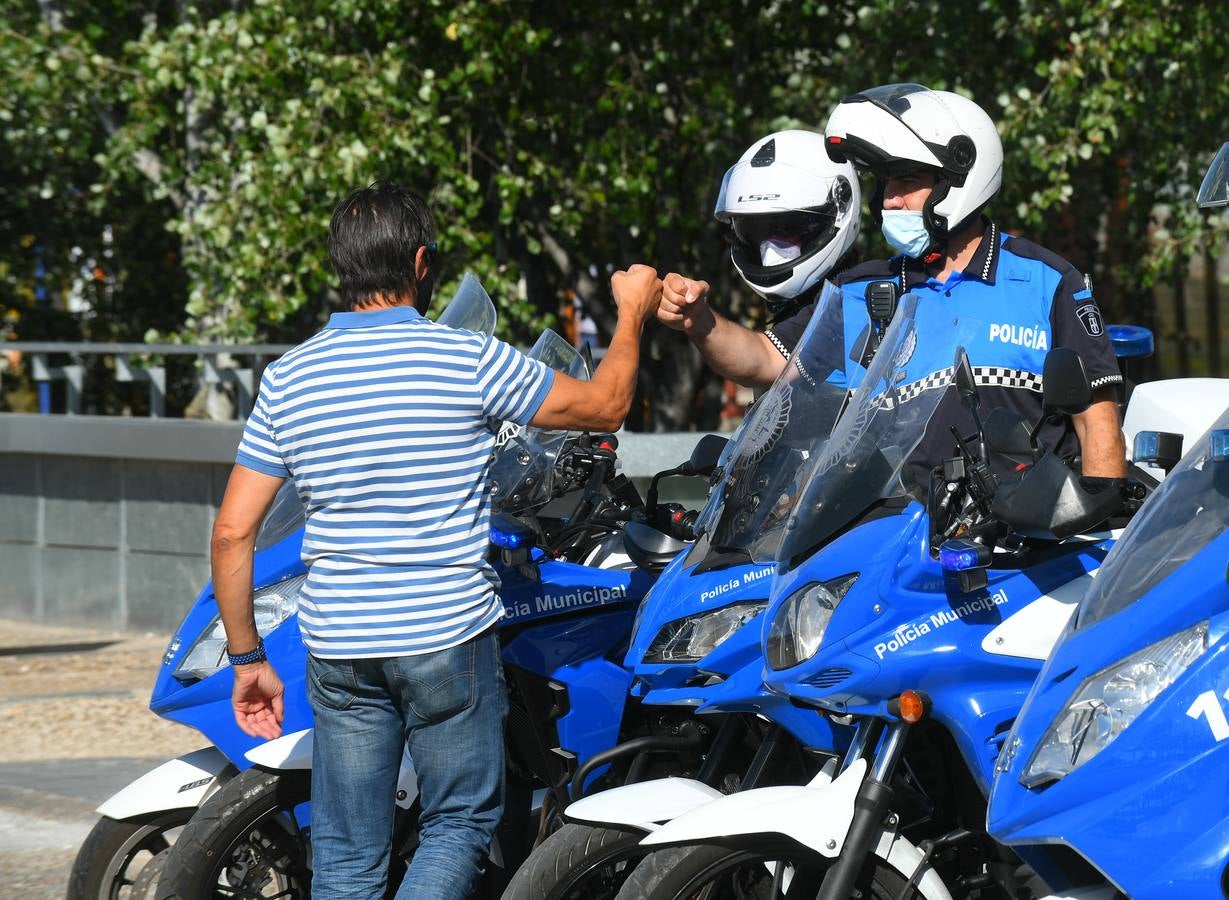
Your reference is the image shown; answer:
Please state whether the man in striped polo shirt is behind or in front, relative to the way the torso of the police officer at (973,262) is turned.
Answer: in front

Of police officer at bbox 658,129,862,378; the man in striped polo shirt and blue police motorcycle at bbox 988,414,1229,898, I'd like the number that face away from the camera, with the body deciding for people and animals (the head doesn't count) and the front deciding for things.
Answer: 1

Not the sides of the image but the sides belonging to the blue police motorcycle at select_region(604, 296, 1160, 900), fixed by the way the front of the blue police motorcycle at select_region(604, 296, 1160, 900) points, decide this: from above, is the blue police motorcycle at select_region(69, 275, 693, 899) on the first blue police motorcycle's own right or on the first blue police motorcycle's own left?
on the first blue police motorcycle's own right

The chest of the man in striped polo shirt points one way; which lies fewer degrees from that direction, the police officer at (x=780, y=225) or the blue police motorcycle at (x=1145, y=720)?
the police officer

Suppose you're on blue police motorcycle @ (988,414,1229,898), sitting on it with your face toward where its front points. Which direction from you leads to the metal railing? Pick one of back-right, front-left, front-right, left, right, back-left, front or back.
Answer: right

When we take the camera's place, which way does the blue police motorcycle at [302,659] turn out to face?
facing the viewer and to the left of the viewer

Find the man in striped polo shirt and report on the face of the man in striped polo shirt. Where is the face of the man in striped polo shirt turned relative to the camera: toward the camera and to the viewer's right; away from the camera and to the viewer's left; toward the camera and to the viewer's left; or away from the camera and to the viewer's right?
away from the camera and to the viewer's right

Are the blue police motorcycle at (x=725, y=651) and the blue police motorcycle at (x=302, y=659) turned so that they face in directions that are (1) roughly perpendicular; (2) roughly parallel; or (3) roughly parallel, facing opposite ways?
roughly parallel

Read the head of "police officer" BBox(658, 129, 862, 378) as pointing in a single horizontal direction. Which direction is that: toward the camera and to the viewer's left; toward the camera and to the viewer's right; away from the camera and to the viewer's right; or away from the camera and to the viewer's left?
toward the camera and to the viewer's left

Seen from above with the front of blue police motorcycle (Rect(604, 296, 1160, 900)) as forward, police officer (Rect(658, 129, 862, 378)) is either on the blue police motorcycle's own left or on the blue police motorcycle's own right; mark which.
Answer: on the blue police motorcycle's own right

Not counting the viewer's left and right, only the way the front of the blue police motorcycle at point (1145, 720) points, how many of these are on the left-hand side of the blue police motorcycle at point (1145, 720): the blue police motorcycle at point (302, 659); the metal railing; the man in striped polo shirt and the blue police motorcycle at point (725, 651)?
0

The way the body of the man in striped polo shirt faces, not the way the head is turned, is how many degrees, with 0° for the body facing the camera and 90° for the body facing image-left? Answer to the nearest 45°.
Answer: approximately 180°

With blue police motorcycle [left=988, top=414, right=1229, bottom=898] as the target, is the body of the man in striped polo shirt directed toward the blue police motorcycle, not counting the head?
no

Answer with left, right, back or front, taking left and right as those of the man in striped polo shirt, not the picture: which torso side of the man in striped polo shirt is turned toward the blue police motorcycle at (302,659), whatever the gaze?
front
